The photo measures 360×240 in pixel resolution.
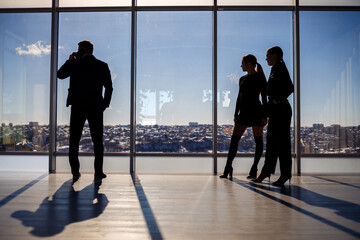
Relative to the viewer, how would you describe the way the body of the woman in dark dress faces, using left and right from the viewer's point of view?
facing the viewer and to the left of the viewer

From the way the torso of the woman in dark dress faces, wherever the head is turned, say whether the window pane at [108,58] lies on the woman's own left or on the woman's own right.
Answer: on the woman's own right

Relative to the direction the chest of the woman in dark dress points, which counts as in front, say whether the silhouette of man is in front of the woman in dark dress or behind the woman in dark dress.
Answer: in front

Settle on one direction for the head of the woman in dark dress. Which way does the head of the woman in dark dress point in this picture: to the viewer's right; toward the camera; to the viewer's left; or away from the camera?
to the viewer's left

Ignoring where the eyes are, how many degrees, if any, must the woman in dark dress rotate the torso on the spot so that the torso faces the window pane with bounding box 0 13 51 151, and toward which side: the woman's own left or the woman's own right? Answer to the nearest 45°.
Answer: approximately 45° to the woman's own right

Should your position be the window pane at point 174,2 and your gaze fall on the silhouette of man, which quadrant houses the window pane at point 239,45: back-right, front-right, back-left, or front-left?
back-left

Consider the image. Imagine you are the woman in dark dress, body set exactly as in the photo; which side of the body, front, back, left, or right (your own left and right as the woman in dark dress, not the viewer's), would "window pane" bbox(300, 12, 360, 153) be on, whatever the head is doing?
back

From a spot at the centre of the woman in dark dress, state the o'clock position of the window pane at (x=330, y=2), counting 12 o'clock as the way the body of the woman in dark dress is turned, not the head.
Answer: The window pane is roughly at 6 o'clock from the woman in dark dress.
